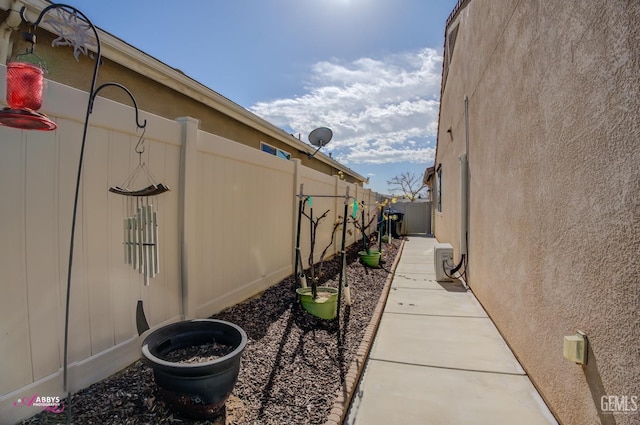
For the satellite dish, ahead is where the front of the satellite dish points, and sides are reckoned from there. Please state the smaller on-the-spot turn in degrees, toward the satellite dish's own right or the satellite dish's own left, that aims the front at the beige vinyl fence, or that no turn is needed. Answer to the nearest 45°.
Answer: approximately 180°

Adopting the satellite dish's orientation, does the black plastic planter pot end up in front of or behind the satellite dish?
behind

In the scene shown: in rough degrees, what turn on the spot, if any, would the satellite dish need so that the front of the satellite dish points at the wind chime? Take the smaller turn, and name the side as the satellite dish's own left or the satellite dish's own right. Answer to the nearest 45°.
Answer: approximately 180°

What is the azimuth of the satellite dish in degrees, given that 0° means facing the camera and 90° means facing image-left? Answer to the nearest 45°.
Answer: approximately 180°

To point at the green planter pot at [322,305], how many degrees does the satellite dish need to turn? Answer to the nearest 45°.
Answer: approximately 180°

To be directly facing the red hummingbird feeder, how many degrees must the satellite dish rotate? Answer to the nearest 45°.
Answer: approximately 180°
